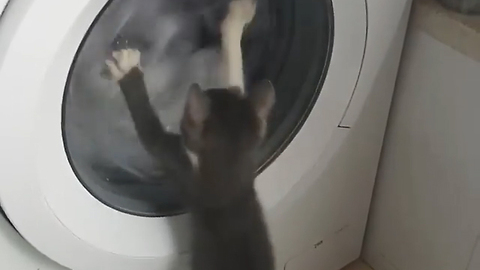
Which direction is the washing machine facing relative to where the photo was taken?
toward the camera

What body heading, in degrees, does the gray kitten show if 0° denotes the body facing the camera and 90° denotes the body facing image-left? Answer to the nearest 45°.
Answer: approximately 180°

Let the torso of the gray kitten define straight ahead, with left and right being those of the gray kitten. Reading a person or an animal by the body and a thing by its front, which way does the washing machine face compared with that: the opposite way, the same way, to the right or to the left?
the opposite way
